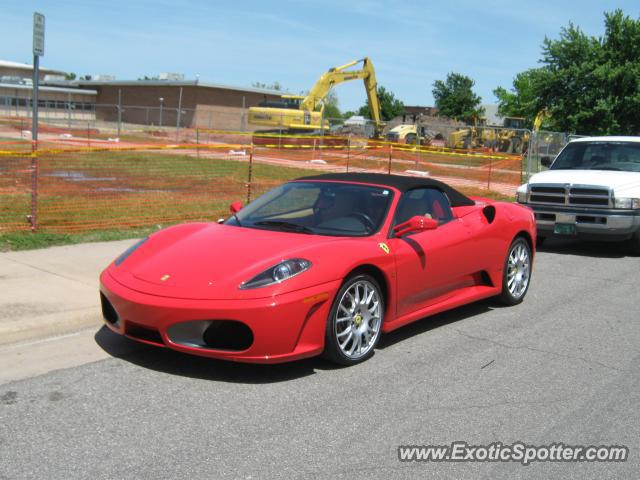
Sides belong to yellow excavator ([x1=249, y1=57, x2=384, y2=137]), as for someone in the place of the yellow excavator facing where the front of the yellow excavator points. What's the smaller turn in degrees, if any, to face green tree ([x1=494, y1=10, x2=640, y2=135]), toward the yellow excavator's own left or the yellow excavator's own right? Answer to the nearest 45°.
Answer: approximately 45° to the yellow excavator's own right

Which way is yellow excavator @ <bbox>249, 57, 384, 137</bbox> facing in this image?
to the viewer's right

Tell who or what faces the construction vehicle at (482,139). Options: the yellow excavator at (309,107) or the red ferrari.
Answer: the yellow excavator

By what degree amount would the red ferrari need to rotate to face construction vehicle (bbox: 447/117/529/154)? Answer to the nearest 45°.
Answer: approximately 135° to its right

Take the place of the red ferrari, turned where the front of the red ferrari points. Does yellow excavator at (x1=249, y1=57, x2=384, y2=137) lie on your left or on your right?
on your right

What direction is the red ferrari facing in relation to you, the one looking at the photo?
facing the viewer and to the left of the viewer

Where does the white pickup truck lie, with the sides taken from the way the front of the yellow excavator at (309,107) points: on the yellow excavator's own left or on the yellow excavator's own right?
on the yellow excavator's own right

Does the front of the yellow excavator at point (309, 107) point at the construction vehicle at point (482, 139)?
yes

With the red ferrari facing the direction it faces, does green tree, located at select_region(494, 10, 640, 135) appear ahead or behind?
behind

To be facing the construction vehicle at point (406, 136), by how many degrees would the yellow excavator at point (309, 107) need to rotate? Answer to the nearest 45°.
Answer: approximately 45° to its left

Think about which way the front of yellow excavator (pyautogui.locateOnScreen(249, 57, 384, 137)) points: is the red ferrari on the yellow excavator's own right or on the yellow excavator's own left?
on the yellow excavator's own right
